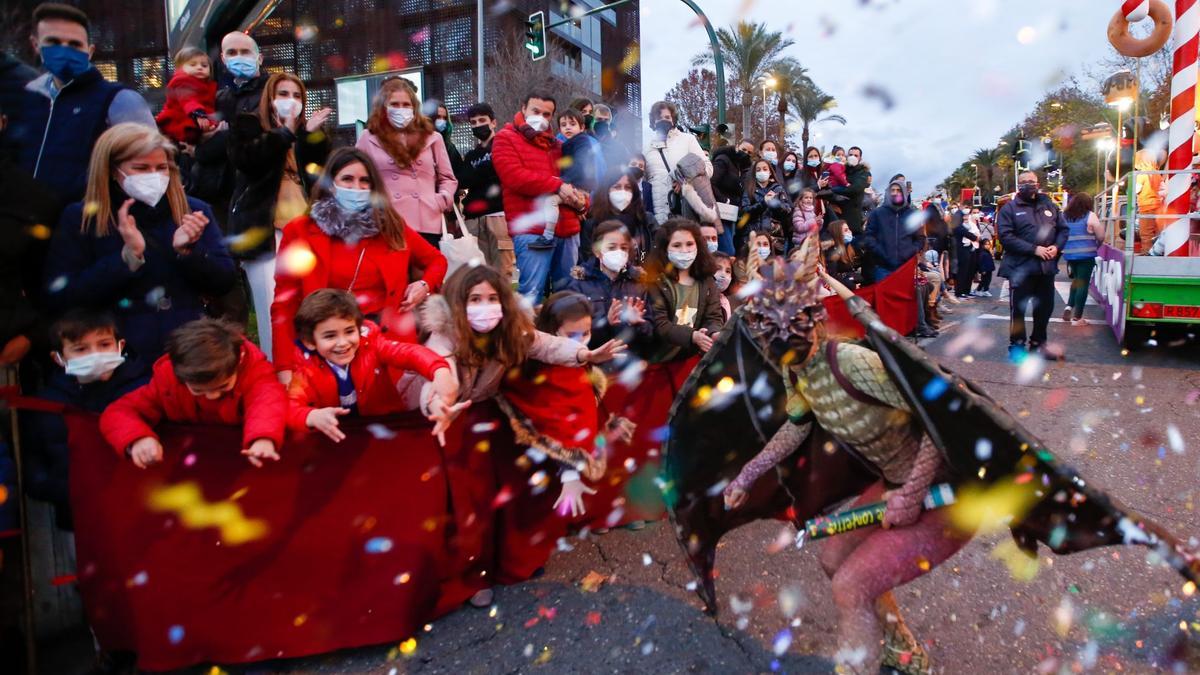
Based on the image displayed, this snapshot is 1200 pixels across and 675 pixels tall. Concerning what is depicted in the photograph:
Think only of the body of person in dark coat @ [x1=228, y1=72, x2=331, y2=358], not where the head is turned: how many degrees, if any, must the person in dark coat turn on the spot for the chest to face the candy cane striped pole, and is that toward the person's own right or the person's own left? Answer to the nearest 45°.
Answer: approximately 45° to the person's own left

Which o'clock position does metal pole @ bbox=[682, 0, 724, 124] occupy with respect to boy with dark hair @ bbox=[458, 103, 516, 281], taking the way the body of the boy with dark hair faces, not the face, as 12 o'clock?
The metal pole is roughly at 7 o'clock from the boy with dark hair.

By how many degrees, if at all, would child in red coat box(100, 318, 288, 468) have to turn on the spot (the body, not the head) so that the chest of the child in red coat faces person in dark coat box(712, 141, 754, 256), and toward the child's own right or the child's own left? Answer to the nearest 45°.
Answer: approximately 135° to the child's own left

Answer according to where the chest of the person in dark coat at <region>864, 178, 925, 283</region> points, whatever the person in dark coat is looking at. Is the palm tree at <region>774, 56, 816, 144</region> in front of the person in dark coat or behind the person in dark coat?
behind

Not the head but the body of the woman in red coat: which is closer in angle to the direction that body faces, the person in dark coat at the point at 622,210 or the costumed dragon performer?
the costumed dragon performer

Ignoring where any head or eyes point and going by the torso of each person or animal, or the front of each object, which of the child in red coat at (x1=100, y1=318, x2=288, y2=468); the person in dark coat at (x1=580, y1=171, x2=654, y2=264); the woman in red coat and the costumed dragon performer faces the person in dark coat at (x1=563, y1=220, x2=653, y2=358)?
the person in dark coat at (x1=580, y1=171, x2=654, y2=264)
